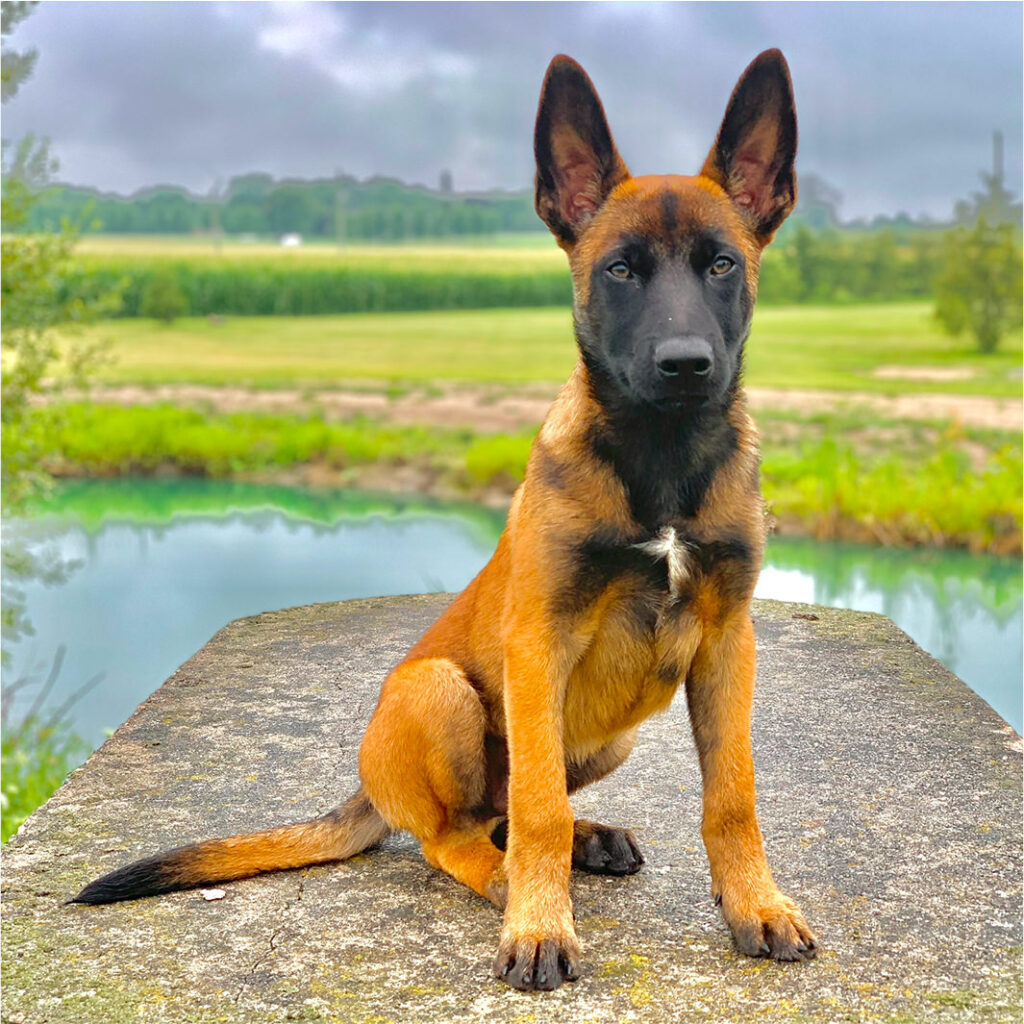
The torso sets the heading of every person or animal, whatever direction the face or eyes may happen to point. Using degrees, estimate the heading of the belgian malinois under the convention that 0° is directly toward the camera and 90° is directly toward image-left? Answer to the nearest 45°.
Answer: approximately 315°
